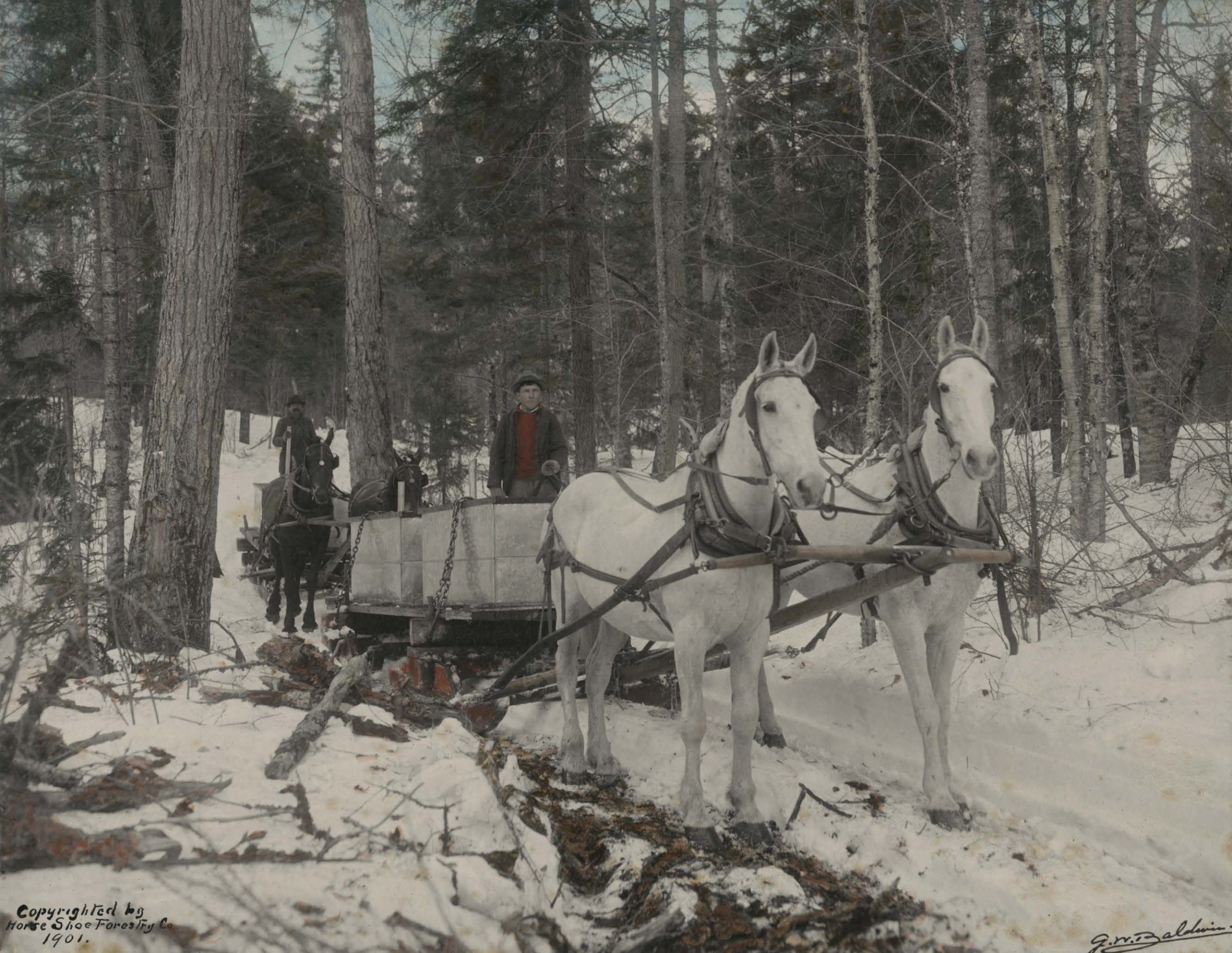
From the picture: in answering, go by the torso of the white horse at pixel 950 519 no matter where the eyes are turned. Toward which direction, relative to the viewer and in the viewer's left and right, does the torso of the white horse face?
facing the viewer and to the right of the viewer

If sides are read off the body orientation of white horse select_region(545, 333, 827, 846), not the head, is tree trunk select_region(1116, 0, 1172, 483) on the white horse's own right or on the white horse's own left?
on the white horse's own left

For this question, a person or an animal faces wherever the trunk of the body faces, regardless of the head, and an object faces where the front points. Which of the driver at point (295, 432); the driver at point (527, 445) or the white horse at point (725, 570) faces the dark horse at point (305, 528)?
the driver at point (295, 432)

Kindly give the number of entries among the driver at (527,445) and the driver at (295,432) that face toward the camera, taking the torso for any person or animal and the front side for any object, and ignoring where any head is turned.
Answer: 2

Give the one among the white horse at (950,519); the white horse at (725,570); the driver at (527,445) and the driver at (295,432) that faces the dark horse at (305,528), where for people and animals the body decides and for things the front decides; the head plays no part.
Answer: the driver at (295,432)

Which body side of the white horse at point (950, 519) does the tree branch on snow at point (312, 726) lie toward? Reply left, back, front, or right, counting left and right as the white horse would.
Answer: right

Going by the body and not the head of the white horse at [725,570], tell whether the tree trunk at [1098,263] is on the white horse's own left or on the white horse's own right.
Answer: on the white horse's own left

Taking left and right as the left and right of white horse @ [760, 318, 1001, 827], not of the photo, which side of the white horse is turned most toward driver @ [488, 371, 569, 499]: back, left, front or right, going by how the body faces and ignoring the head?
back

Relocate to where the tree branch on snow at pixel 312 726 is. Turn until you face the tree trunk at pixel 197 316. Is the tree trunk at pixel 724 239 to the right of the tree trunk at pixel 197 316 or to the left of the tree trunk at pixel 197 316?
right

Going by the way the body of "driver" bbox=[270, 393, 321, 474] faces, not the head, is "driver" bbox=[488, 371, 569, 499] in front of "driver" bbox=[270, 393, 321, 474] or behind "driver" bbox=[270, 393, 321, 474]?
in front
